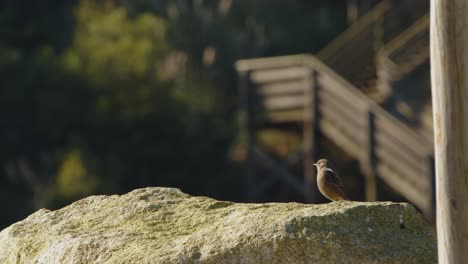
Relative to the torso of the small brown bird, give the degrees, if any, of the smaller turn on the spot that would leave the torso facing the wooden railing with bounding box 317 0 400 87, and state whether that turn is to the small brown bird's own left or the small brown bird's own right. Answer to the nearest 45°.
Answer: approximately 90° to the small brown bird's own right

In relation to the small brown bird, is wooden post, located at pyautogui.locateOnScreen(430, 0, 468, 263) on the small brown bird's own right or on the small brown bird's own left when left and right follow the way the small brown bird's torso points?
on the small brown bird's own left

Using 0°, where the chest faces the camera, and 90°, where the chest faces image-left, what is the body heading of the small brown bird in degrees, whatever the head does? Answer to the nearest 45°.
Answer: approximately 90°

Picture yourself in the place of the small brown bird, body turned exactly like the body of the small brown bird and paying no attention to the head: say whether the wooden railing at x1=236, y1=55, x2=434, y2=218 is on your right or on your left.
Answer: on your right
